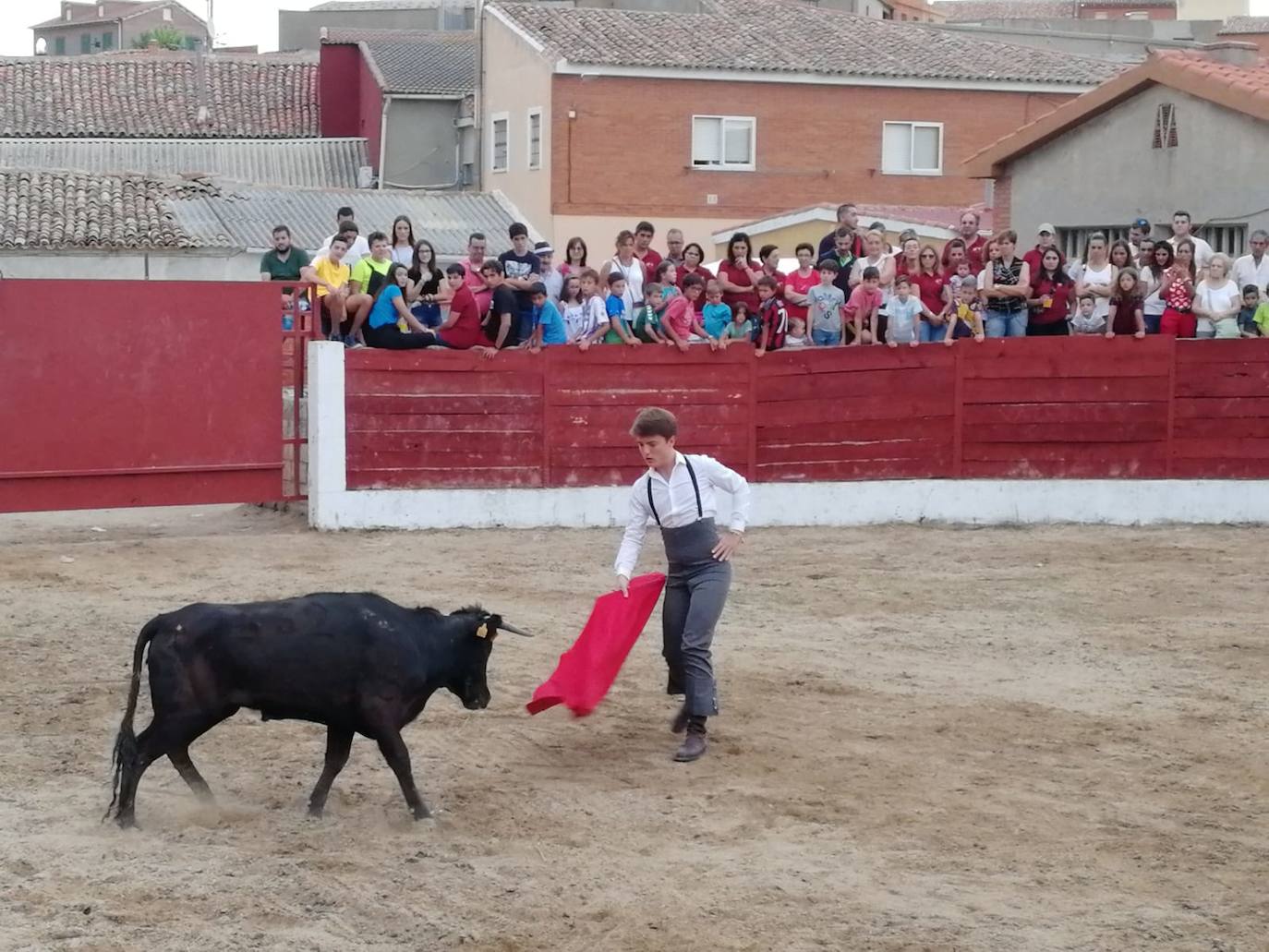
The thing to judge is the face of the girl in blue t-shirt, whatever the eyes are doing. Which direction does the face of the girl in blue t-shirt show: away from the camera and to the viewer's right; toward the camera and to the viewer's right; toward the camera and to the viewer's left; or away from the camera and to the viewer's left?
toward the camera and to the viewer's right

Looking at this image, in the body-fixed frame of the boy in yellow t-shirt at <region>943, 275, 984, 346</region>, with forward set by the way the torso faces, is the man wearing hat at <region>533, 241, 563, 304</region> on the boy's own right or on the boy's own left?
on the boy's own right

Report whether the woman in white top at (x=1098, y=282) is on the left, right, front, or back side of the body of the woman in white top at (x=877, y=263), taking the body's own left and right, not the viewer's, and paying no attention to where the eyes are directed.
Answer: left

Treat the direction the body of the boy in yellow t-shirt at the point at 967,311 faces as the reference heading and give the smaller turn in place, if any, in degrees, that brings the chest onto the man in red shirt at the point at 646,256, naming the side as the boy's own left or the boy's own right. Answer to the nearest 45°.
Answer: approximately 90° to the boy's own right

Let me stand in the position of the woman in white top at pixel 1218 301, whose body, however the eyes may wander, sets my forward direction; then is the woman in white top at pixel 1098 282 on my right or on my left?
on my right

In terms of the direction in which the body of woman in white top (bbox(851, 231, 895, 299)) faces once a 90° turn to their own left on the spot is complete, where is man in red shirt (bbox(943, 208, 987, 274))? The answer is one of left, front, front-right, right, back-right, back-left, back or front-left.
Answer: front-left

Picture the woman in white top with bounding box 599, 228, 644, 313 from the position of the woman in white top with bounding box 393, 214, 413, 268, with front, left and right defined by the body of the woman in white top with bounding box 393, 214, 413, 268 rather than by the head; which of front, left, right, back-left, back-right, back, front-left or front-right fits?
left

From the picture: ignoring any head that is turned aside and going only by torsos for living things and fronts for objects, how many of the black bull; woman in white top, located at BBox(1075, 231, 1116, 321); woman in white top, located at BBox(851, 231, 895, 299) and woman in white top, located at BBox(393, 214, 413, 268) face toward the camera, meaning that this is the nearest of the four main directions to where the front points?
3

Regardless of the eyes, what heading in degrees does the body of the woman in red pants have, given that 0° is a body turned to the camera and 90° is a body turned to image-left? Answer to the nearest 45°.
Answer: approximately 45°

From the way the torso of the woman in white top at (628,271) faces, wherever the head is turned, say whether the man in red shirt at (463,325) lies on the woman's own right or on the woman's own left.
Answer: on the woman's own right

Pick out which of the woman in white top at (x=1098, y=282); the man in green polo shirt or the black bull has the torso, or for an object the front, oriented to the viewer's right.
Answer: the black bull

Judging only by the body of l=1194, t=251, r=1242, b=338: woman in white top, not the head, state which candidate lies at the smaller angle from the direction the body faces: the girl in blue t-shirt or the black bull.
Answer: the black bull

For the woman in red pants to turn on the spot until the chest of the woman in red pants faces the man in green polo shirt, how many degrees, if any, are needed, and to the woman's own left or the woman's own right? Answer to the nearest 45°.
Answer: approximately 45° to the woman's own right
